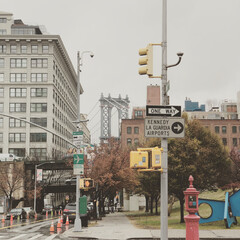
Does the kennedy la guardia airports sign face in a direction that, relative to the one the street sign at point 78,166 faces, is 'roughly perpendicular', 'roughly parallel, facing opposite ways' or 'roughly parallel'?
roughly parallel

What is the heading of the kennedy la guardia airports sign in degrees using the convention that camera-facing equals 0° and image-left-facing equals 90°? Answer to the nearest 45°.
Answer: approximately 0°

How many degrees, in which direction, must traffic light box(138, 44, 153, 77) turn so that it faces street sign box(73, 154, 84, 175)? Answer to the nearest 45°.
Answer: approximately 90° to its right

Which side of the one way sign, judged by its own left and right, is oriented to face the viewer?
front

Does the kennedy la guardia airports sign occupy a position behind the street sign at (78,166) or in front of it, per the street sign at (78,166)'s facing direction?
in front
